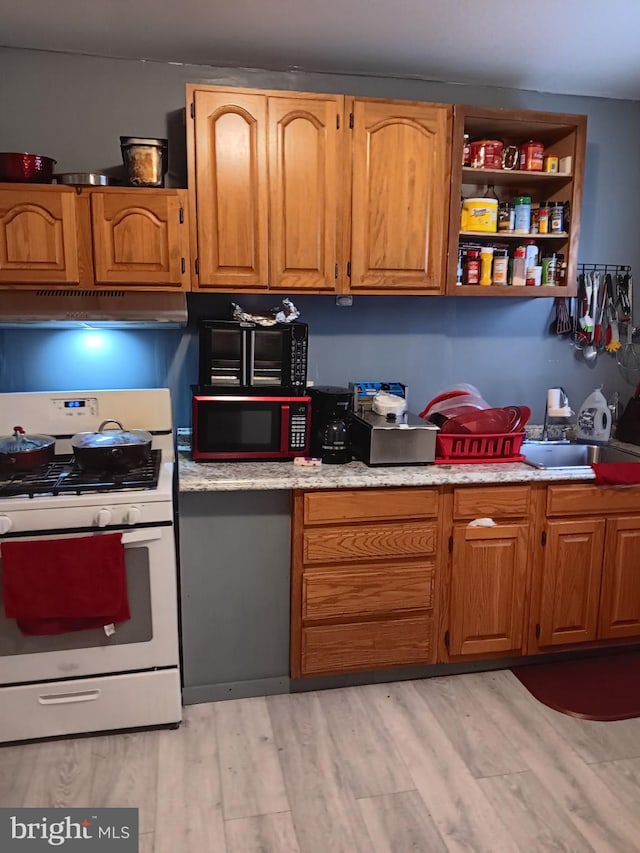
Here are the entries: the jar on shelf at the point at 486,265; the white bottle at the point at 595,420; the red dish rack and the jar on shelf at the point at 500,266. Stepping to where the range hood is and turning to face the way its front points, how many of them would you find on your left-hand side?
4

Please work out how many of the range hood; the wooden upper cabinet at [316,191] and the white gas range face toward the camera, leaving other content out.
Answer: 3

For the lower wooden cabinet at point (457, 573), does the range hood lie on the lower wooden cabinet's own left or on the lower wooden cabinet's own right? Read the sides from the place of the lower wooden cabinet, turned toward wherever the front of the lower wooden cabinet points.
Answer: on the lower wooden cabinet's own right

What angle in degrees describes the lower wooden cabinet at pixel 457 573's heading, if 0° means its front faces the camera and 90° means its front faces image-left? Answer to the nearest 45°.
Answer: approximately 0°

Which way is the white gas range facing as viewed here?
toward the camera

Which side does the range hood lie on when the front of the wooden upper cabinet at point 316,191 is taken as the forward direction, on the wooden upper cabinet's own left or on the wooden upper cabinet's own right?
on the wooden upper cabinet's own right

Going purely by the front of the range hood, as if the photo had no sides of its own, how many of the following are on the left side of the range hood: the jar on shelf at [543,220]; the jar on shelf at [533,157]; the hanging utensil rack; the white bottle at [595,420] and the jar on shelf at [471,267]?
5

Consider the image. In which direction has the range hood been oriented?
toward the camera

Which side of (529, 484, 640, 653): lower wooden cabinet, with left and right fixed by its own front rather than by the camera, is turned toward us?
front

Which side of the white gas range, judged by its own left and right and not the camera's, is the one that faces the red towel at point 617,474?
left

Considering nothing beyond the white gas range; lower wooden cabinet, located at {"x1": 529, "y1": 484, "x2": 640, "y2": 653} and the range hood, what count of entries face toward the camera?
3

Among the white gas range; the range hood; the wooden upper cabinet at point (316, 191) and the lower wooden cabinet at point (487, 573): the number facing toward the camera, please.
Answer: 4

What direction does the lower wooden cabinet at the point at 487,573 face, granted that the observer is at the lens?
facing the viewer
